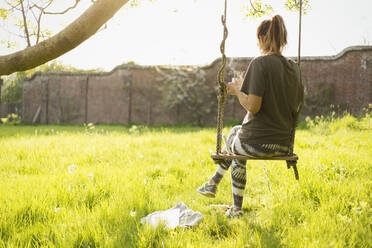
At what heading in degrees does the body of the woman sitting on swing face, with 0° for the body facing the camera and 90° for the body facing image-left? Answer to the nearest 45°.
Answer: approximately 135°
